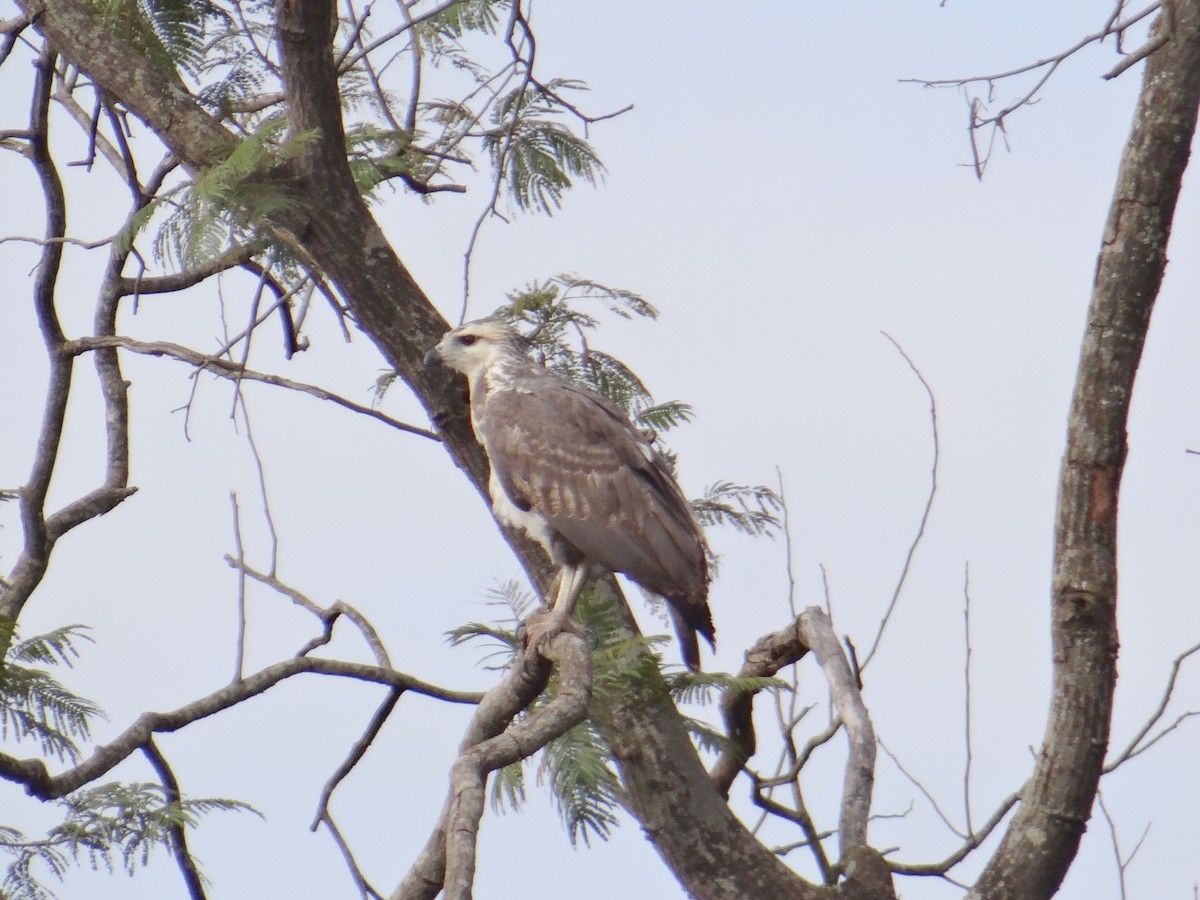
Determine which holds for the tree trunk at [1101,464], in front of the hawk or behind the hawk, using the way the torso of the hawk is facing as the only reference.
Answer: behind

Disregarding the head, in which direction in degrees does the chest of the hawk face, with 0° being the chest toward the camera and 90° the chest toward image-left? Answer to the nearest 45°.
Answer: approximately 90°
